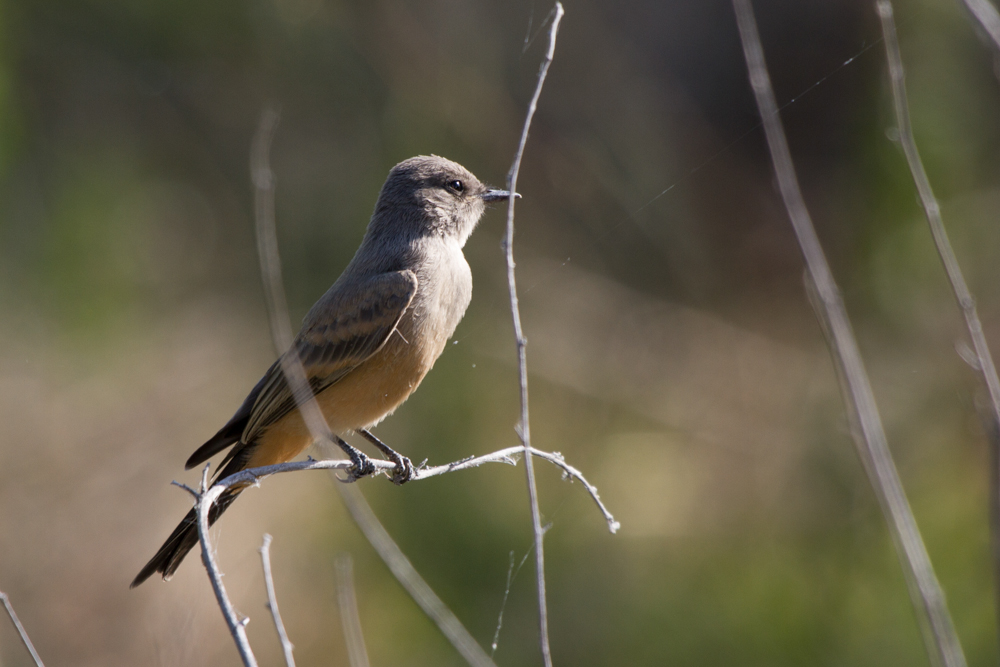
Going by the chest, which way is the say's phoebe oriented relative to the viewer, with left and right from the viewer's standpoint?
facing to the right of the viewer
